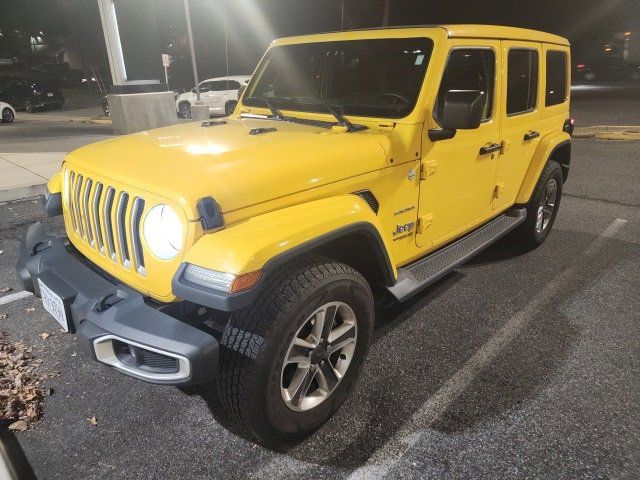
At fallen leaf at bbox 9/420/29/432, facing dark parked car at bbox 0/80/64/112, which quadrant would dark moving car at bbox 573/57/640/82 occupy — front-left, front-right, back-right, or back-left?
front-right

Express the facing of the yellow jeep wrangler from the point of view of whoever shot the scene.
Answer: facing the viewer and to the left of the viewer

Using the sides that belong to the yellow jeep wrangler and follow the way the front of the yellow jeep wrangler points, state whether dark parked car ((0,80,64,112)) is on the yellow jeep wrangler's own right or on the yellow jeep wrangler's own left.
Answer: on the yellow jeep wrangler's own right

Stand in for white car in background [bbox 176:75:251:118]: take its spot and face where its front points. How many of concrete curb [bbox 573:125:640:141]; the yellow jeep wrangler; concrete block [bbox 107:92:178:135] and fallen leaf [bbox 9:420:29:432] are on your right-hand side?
0

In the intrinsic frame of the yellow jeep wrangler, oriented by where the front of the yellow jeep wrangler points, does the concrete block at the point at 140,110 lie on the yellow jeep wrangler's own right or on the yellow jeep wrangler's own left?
on the yellow jeep wrangler's own right

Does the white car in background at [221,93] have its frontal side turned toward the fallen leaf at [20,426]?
no

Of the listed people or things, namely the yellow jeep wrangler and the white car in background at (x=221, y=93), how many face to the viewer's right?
0

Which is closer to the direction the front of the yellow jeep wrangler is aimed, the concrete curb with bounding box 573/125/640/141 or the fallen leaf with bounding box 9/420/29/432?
the fallen leaf

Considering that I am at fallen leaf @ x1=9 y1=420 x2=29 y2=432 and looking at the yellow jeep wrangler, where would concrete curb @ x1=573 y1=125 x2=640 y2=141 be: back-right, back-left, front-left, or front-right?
front-left

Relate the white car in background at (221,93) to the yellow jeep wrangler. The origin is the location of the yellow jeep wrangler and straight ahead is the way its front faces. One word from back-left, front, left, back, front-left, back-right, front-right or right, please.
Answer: back-right

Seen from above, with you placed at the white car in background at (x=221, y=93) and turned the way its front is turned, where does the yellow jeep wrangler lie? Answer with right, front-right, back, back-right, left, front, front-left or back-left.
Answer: left

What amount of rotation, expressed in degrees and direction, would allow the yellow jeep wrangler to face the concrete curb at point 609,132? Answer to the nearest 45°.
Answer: approximately 180°

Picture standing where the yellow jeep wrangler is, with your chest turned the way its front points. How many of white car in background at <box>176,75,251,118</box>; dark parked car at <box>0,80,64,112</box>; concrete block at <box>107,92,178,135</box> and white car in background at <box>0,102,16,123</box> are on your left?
0

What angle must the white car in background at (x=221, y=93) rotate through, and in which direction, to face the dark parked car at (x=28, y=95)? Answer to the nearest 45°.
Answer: approximately 45° to its right

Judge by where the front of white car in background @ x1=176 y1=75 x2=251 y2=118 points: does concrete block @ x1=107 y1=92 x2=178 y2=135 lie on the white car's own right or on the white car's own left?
on the white car's own left

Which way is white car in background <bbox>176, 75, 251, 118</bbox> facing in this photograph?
to the viewer's left

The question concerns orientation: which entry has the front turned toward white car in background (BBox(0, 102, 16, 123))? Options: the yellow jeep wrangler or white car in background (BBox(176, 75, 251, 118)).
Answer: white car in background (BBox(176, 75, 251, 118))
